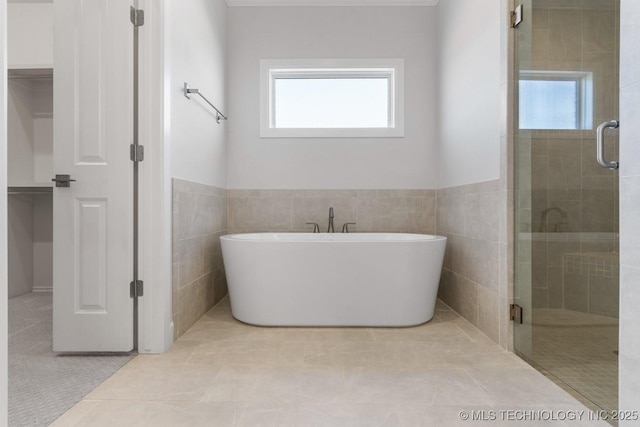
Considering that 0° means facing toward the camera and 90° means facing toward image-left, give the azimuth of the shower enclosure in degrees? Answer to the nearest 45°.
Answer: approximately 45°

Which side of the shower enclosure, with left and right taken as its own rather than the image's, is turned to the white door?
front

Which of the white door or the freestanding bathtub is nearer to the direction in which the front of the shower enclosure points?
the white door

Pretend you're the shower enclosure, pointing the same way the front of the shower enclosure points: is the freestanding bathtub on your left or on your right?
on your right

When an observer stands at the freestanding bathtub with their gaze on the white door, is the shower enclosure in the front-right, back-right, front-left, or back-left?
back-left

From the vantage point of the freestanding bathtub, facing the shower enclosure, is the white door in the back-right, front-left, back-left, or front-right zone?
back-right
